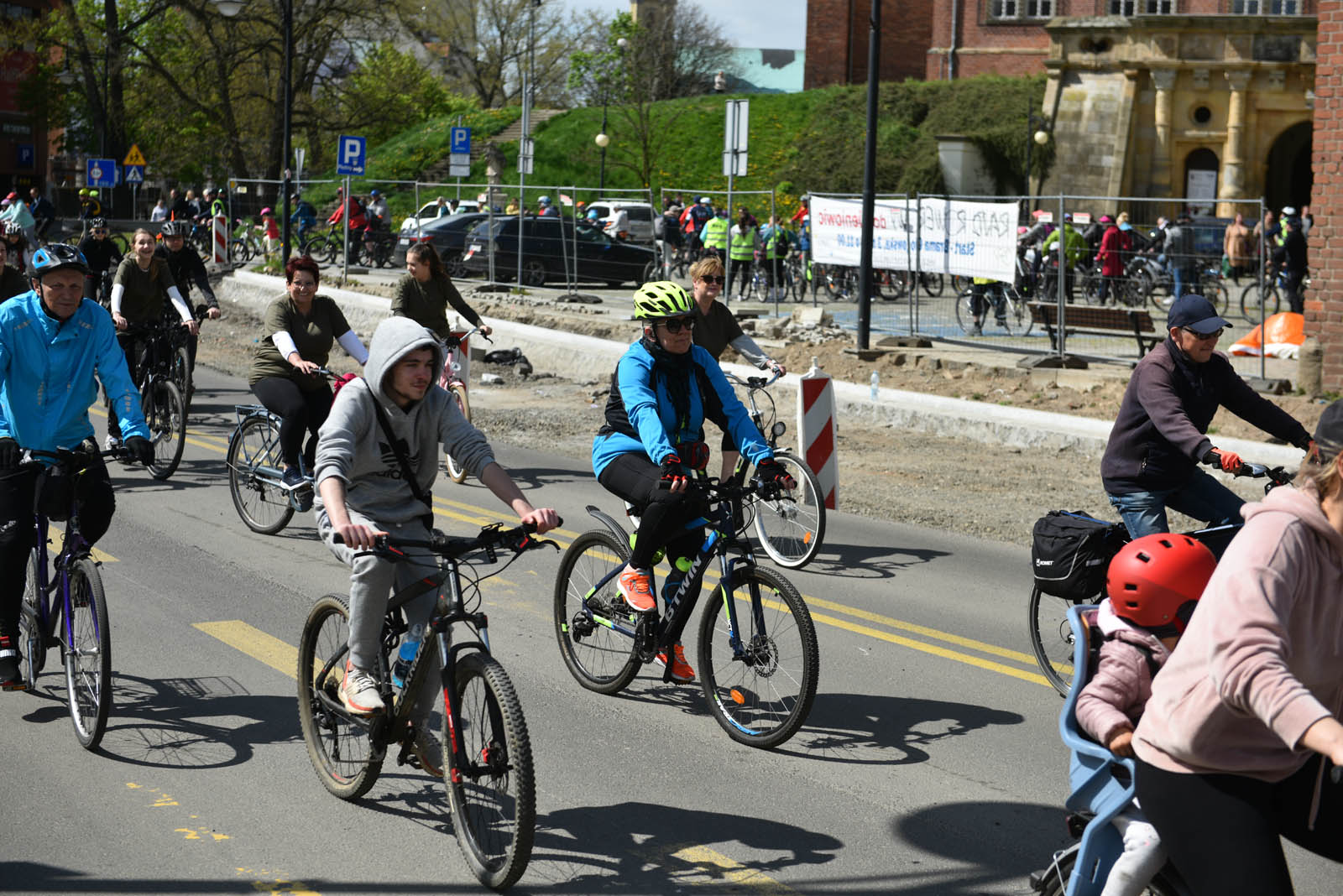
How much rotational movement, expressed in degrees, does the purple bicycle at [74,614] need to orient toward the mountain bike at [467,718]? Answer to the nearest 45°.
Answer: approximately 45° to its left

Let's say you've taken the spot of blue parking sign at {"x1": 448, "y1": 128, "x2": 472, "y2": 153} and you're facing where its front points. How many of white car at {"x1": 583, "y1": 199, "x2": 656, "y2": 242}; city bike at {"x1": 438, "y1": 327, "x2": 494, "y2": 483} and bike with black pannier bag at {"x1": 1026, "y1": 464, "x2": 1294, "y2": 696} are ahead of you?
2

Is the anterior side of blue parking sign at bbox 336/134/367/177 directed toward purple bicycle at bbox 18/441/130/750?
yes

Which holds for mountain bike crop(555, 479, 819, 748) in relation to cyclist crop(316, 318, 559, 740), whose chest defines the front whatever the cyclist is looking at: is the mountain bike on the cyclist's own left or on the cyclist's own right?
on the cyclist's own left

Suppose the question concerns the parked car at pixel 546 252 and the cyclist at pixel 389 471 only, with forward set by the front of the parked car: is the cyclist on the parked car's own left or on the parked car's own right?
on the parked car's own right

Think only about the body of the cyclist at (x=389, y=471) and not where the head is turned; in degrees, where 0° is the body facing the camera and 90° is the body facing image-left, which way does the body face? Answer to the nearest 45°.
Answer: approximately 315°
